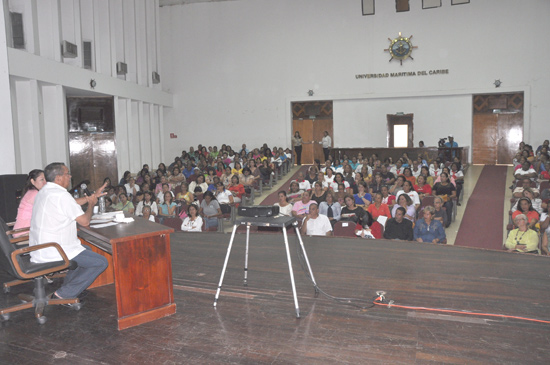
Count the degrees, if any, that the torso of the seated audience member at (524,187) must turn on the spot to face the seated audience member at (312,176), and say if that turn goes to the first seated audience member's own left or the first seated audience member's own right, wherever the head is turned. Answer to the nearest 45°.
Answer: approximately 90° to the first seated audience member's own right

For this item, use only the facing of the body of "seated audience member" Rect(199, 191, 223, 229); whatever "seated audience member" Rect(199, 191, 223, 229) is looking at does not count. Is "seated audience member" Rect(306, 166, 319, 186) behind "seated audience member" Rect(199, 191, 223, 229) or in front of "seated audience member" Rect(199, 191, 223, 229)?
behind

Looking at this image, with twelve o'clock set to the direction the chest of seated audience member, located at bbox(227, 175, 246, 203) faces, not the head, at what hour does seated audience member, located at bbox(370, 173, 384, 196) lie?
seated audience member, located at bbox(370, 173, 384, 196) is roughly at 8 o'clock from seated audience member, located at bbox(227, 175, 246, 203).

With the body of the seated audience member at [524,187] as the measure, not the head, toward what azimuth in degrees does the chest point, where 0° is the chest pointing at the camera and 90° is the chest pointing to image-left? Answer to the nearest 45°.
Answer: approximately 0°

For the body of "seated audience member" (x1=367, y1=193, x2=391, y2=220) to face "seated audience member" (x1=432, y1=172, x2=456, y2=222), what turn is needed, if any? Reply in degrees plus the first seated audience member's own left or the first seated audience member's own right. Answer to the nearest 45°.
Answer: approximately 135° to the first seated audience member's own left

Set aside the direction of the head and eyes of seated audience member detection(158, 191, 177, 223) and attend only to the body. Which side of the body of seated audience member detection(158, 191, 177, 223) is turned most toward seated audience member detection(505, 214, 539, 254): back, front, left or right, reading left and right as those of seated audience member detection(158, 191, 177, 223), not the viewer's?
left

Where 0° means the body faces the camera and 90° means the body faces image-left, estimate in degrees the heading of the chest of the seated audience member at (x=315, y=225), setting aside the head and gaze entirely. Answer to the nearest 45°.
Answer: approximately 45°

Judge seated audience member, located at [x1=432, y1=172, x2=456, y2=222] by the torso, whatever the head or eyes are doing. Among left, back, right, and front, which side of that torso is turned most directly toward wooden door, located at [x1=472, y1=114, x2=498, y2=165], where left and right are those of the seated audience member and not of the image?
back

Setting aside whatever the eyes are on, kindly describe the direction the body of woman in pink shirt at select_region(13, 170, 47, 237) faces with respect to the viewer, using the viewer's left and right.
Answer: facing to the right of the viewer
